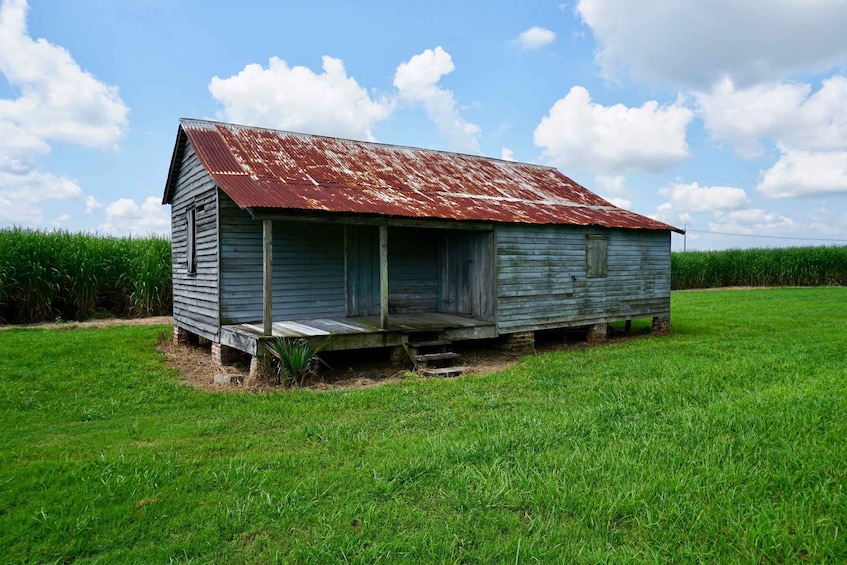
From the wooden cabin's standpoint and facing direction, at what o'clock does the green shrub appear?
The green shrub is roughly at 2 o'clock from the wooden cabin.

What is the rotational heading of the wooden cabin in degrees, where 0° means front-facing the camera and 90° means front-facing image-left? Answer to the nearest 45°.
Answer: approximately 315°
